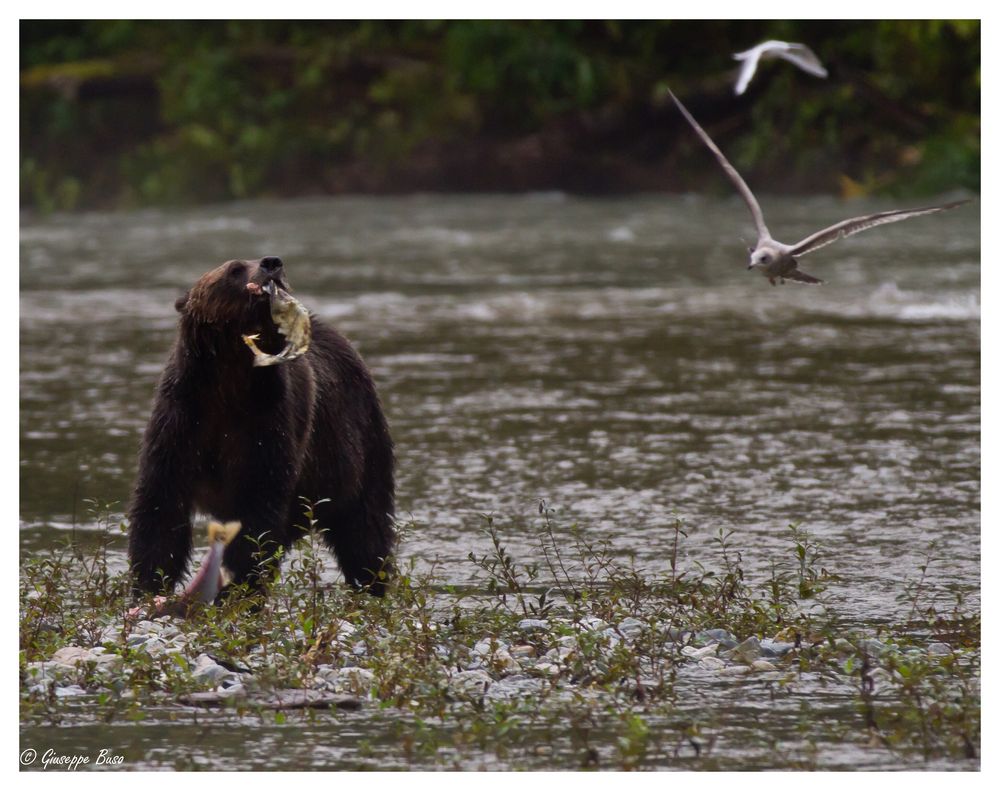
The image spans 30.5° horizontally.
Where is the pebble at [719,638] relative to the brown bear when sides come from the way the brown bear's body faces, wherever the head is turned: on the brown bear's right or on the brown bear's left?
on the brown bear's left

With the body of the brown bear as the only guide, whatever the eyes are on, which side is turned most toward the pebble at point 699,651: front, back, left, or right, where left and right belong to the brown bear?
left

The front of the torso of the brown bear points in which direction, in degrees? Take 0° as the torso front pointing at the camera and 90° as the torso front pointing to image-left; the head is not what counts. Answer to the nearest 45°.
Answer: approximately 45°
